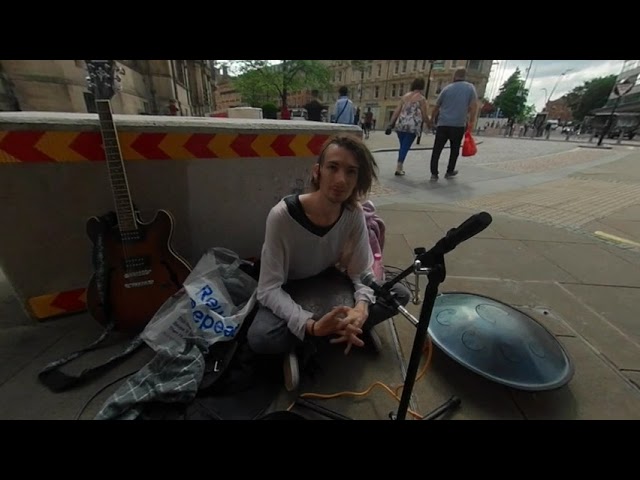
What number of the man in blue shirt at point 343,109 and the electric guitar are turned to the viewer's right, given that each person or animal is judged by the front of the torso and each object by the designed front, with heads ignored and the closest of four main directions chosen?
0

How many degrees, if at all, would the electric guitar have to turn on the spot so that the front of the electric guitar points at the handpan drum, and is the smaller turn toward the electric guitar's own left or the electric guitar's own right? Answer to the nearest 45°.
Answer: approximately 45° to the electric guitar's own left

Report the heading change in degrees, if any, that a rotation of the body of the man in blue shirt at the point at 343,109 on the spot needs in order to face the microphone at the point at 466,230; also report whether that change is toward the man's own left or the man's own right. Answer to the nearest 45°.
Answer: approximately 180°

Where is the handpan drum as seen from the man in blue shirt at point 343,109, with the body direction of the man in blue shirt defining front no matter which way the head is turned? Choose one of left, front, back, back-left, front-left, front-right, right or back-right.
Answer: back

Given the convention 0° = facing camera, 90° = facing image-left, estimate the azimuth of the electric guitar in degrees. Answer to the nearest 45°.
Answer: approximately 0°

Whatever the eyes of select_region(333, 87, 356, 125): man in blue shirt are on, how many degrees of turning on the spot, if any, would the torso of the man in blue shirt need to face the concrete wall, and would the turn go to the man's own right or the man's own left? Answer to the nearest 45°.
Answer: approximately 180°

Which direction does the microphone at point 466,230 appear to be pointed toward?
to the viewer's right

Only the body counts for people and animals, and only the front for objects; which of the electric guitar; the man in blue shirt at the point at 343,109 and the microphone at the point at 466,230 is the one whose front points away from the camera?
the man in blue shirt

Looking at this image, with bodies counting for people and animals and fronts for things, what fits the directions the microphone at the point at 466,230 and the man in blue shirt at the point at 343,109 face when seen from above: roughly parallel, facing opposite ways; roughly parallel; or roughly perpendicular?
roughly perpendicular

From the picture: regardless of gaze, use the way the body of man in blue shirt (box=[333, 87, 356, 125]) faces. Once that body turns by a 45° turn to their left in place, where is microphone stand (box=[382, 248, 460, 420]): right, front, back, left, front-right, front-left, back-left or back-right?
back-left

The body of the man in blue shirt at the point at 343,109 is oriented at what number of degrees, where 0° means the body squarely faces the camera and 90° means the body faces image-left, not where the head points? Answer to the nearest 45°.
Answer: approximately 180°
